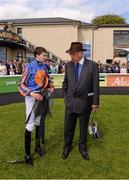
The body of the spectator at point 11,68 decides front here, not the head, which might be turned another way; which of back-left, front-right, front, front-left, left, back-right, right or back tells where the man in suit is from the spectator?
front

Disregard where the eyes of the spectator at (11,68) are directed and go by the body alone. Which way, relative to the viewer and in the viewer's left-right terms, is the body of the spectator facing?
facing the viewer
